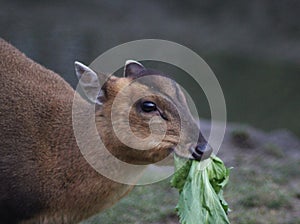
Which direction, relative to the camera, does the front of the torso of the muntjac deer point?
to the viewer's right
